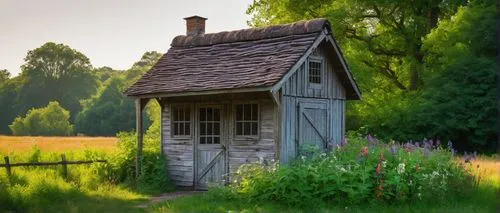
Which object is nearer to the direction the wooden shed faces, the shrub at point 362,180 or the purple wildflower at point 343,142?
the shrub

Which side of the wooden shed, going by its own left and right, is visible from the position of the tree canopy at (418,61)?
back

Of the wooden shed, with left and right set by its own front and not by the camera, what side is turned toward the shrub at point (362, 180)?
left

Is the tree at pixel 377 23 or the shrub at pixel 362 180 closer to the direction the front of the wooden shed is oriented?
the shrub

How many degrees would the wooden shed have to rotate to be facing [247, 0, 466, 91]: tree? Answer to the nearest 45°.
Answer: approximately 180°

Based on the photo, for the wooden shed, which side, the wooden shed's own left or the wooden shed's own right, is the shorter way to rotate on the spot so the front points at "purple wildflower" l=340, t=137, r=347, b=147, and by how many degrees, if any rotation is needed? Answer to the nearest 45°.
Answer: approximately 135° to the wooden shed's own left

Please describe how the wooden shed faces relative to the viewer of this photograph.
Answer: facing the viewer and to the left of the viewer
